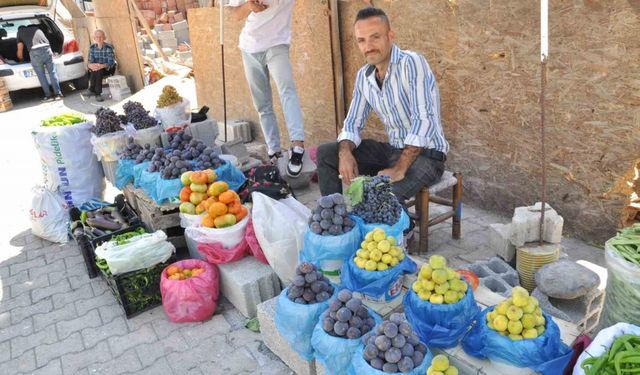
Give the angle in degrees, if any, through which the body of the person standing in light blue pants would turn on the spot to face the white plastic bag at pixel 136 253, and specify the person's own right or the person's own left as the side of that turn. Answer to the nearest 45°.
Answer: approximately 45° to the person's own right

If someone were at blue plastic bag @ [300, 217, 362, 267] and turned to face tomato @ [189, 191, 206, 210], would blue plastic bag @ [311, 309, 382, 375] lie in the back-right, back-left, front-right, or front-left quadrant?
back-left

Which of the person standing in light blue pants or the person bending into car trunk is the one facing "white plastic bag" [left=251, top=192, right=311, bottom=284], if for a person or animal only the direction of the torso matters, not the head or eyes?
the person standing in light blue pants

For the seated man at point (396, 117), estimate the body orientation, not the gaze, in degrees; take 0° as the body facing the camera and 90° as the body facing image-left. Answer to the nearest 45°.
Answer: approximately 45°

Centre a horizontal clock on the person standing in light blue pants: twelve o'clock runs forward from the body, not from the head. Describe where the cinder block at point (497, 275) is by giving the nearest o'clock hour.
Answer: The cinder block is roughly at 11 o'clock from the person standing in light blue pants.

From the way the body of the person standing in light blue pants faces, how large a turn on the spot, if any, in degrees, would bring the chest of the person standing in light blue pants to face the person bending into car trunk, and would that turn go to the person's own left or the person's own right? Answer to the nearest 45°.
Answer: approximately 135° to the person's own right

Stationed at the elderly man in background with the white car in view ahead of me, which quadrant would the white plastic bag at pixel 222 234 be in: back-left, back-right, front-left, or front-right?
back-left
